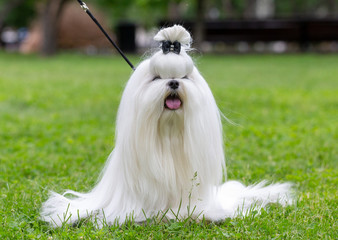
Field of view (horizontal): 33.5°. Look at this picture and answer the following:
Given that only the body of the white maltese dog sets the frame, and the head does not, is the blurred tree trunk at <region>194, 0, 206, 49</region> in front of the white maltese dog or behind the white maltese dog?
behind

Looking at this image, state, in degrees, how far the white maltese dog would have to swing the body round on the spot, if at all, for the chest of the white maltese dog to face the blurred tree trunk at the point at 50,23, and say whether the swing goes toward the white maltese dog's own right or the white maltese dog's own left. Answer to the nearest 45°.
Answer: approximately 180°

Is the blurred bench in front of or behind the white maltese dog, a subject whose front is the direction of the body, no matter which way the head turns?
behind

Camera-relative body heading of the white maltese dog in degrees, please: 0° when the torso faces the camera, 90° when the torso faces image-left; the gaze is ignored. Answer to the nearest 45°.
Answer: approximately 0°
